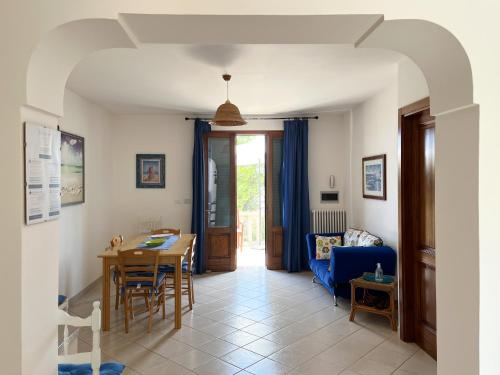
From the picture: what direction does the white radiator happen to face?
toward the camera

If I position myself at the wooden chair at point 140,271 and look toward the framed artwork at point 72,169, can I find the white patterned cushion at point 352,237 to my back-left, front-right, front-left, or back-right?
back-right

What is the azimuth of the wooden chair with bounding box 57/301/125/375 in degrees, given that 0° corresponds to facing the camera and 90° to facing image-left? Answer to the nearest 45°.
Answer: approximately 225°

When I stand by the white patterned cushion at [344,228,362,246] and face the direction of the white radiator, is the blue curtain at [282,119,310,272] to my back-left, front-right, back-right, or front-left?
front-left

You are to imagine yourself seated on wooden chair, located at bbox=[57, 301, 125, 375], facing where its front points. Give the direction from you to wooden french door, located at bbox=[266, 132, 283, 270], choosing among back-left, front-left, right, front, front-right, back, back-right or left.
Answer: front

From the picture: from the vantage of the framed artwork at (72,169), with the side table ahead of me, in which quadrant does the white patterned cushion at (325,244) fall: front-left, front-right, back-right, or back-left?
front-left

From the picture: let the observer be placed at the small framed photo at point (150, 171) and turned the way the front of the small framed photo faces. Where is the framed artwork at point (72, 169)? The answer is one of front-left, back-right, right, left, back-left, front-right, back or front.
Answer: front-right

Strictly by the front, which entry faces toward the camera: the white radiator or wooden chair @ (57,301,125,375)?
the white radiator

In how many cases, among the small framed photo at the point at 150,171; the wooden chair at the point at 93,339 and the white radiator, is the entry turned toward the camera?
2

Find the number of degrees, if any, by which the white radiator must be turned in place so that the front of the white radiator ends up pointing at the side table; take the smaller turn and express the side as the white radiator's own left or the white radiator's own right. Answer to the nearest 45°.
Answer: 0° — it already faces it

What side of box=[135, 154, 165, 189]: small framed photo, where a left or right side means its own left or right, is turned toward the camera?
front

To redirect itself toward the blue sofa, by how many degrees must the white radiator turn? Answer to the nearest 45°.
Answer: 0° — it already faces it

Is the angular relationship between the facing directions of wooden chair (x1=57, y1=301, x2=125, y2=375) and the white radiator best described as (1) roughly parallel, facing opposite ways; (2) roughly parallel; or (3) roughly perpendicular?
roughly parallel, facing opposite ways

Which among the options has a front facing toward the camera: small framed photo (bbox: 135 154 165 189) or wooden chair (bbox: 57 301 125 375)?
the small framed photo

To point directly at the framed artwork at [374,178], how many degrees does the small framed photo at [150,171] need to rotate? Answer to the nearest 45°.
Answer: approximately 45° to its left

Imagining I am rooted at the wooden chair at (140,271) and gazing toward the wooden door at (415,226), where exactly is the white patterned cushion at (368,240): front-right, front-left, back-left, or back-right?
front-left
